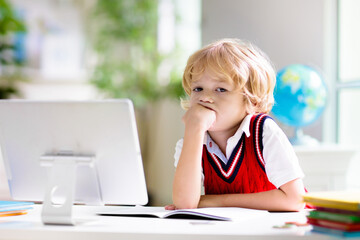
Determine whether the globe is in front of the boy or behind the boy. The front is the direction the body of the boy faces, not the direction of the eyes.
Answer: behind

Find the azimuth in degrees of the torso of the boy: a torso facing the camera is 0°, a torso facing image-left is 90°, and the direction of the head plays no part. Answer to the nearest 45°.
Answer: approximately 45°

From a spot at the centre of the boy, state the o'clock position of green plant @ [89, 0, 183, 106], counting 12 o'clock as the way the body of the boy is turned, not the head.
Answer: The green plant is roughly at 4 o'clock from the boy.
